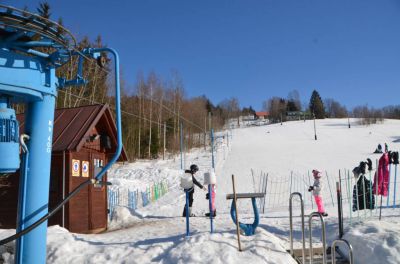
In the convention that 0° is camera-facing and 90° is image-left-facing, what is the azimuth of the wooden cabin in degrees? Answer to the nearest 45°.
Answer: approximately 315°

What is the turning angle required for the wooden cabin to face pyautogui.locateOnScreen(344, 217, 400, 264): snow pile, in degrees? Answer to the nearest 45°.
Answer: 0° — it already faces it

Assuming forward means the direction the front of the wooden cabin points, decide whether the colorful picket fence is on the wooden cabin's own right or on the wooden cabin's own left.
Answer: on the wooden cabin's own left
